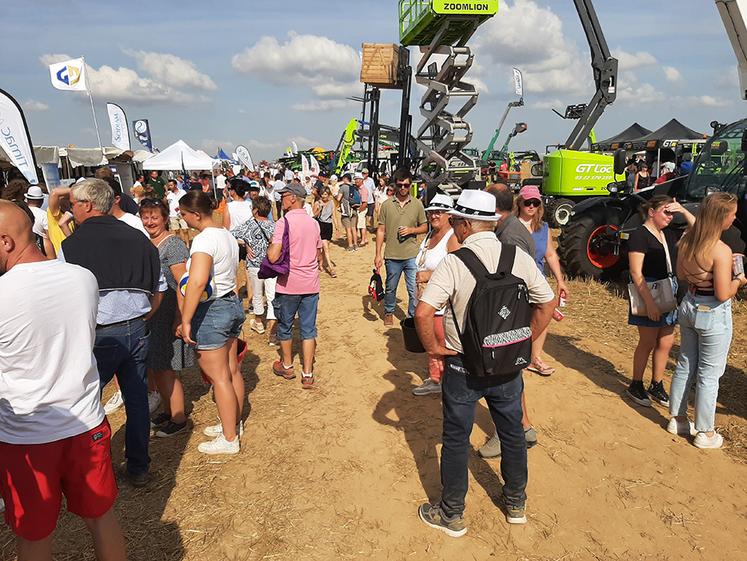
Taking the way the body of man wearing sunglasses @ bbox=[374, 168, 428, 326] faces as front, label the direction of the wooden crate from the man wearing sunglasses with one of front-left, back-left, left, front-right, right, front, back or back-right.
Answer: back

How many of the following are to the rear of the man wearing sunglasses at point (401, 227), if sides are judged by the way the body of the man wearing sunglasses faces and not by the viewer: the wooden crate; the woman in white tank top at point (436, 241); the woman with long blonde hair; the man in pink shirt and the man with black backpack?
1

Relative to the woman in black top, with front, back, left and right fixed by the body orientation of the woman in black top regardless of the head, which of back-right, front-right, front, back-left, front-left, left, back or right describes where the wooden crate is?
back

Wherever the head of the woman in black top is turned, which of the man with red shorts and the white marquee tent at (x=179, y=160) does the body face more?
the man with red shorts

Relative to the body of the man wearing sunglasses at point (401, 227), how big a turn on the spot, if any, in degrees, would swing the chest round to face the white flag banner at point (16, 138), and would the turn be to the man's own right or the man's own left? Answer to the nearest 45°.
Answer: approximately 90° to the man's own right

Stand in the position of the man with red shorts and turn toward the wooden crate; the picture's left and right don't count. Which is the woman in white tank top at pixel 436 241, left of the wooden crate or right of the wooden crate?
right

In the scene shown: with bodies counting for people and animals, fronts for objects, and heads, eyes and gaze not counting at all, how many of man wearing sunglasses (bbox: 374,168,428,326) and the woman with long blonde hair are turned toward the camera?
1

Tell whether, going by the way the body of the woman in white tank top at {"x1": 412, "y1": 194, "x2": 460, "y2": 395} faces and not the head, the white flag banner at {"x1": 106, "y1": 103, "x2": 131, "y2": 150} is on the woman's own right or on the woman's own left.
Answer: on the woman's own right

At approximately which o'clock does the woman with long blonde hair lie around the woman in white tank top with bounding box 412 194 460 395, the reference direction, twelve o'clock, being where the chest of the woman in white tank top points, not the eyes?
The woman with long blonde hair is roughly at 8 o'clock from the woman in white tank top.

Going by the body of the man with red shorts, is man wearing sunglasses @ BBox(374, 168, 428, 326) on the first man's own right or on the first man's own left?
on the first man's own right

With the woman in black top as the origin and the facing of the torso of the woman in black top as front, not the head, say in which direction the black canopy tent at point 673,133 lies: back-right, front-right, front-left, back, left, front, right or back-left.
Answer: back-left

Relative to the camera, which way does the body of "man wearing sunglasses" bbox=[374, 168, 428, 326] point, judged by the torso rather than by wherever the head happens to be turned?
toward the camera

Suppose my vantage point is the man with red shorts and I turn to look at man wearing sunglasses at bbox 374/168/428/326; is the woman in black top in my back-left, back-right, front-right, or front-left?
front-right
